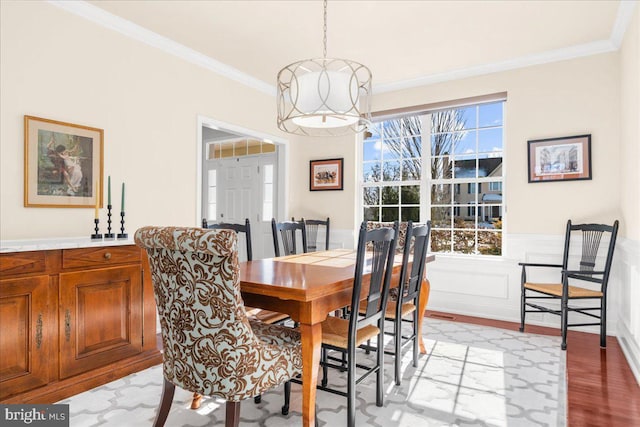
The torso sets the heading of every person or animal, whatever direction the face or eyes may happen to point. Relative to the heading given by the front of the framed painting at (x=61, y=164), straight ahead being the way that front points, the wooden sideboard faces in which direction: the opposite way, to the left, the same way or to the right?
the same way

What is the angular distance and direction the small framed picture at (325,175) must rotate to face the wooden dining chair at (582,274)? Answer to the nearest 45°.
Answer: approximately 90° to its left

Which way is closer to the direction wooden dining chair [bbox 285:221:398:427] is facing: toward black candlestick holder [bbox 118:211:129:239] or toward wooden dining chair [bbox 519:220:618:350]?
the black candlestick holder

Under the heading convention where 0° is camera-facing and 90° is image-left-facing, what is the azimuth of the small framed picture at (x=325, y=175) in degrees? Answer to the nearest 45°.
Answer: approximately 45°

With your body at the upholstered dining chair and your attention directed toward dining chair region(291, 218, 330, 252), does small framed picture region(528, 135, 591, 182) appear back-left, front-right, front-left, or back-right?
front-right

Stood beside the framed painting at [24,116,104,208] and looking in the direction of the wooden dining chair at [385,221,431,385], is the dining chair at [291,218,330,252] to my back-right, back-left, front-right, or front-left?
front-left

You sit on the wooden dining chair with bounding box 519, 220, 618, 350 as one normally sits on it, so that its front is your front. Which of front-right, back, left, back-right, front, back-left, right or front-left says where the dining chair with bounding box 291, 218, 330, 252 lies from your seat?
front-right

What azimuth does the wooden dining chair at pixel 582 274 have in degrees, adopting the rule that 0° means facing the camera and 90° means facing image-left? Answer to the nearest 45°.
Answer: approximately 45°

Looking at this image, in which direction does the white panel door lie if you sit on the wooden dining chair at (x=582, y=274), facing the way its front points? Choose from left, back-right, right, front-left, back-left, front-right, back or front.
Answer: front-right

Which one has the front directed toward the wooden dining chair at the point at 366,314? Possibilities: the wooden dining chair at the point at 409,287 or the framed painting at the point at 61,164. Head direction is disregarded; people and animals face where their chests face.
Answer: the framed painting

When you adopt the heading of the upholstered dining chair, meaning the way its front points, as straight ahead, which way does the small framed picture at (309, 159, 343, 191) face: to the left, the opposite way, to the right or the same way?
the opposite way

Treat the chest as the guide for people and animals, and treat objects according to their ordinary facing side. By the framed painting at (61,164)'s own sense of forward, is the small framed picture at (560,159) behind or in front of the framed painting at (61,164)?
in front

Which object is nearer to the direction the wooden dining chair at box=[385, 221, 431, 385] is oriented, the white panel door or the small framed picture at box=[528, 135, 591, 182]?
the white panel door

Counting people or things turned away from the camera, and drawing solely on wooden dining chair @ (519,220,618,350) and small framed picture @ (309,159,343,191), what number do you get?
0

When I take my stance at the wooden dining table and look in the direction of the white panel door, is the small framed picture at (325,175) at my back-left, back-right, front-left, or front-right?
front-right

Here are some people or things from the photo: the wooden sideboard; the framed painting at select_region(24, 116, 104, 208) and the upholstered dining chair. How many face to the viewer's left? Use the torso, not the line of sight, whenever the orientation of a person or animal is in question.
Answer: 0

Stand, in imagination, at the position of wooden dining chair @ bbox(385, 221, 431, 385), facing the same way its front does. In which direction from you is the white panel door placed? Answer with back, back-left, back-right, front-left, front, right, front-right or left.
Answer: front

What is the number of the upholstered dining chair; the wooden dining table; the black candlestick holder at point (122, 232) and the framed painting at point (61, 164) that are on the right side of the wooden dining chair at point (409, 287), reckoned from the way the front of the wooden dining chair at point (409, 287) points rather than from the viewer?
0

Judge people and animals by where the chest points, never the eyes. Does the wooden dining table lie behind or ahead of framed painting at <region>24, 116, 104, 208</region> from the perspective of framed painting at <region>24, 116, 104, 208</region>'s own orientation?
ahead
